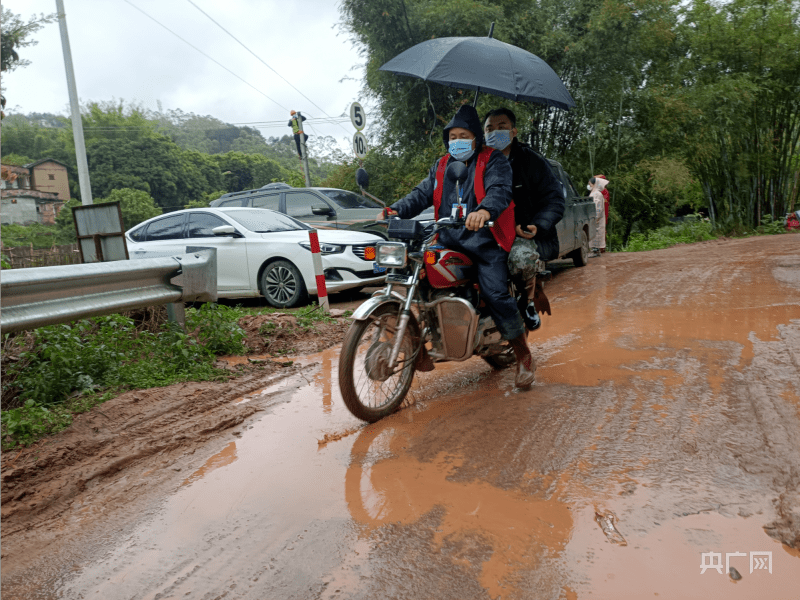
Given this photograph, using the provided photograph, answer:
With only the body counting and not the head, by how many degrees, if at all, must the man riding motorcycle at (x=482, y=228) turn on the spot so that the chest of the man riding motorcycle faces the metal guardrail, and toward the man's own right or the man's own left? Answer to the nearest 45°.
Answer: approximately 45° to the man's own right

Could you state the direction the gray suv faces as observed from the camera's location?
facing the viewer and to the right of the viewer

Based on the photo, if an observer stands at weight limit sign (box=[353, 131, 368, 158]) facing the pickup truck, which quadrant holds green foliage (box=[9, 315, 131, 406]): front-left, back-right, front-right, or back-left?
front-right

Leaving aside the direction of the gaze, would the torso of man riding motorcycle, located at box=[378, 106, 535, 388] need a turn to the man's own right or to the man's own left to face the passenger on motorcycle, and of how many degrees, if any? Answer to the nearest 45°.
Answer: approximately 180°

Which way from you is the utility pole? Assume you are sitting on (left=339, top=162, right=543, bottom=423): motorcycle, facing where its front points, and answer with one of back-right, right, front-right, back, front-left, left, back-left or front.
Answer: right

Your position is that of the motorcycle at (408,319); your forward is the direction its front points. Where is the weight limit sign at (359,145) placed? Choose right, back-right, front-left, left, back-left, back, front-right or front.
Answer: back-right

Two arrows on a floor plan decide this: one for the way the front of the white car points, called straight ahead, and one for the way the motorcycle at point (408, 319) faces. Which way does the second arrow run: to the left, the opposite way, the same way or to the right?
to the right

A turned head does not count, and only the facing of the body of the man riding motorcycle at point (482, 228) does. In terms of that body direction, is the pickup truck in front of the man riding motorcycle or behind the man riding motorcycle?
behind

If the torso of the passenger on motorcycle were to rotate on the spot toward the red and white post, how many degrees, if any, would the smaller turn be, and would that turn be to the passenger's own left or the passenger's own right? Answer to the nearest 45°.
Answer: approximately 90° to the passenger's own right

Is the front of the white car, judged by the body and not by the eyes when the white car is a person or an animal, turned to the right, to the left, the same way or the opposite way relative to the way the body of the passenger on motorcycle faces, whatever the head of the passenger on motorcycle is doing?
to the left

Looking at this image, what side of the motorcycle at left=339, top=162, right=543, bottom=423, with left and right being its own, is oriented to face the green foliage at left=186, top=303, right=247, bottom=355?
right

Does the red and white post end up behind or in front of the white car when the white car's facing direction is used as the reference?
in front

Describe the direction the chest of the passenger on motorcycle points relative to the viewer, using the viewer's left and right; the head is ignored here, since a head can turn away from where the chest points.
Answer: facing the viewer and to the left of the viewer

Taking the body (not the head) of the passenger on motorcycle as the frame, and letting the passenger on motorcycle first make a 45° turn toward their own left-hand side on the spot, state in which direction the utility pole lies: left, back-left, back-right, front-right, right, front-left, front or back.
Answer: back-right
